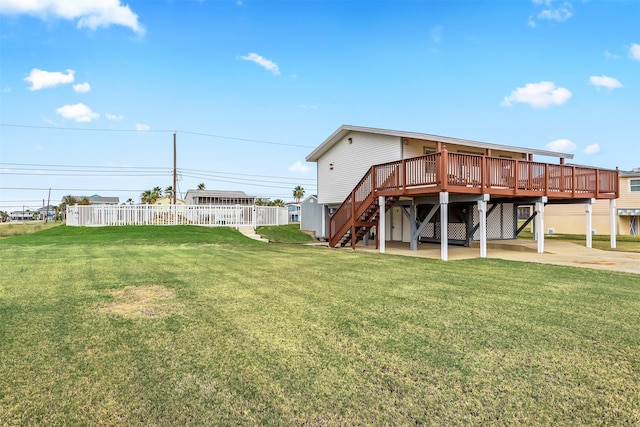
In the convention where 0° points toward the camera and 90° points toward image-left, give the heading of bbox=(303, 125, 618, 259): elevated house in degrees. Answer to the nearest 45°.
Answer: approximately 315°

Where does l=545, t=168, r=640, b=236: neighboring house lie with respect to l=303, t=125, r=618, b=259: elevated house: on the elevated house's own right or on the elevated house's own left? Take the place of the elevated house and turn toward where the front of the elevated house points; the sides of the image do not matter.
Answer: on the elevated house's own left

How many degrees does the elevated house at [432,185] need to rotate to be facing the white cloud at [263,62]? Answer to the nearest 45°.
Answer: approximately 180°

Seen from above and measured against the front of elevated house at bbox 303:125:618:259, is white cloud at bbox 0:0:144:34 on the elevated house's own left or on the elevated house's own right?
on the elevated house's own right

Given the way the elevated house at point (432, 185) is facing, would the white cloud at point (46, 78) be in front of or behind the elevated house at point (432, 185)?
behind

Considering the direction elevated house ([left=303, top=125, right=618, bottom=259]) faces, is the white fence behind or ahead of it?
behind
